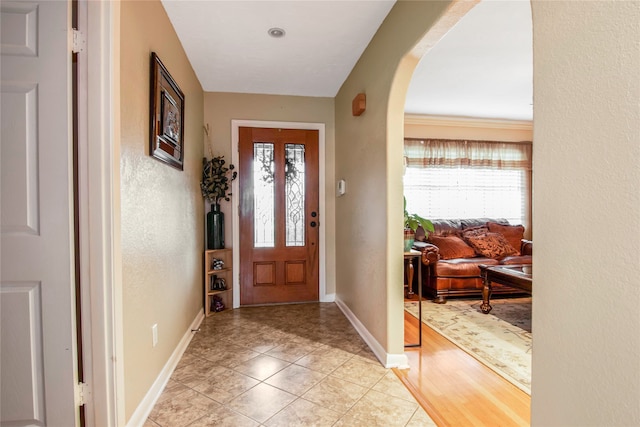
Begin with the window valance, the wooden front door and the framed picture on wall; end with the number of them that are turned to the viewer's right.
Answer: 1

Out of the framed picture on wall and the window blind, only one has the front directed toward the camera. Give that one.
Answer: the window blind

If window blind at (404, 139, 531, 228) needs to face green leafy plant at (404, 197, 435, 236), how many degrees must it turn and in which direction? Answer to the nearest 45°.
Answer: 0° — it already faces it

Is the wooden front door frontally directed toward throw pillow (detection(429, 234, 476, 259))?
no

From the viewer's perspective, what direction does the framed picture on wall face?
to the viewer's right

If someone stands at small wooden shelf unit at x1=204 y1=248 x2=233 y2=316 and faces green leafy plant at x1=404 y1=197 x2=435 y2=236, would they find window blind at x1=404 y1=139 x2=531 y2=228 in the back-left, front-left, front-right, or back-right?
front-left

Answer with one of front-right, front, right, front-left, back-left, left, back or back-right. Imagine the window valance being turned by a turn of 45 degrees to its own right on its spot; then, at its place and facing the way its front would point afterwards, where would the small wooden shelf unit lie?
front

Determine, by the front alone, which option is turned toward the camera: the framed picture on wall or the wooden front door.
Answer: the wooden front door

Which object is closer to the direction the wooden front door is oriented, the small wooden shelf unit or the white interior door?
the white interior door

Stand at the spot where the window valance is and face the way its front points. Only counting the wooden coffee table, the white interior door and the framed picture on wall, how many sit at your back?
0

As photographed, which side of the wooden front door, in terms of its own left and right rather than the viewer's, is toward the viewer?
front

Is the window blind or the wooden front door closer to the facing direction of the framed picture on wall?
the window blind

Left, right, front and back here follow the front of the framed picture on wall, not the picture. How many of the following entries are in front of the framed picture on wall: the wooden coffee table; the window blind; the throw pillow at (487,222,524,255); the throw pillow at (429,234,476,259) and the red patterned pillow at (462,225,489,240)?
5

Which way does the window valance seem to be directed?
toward the camera

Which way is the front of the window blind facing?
toward the camera

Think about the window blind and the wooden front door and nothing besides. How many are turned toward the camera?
2

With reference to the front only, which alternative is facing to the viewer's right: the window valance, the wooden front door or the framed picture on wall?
the framed picture on wall
